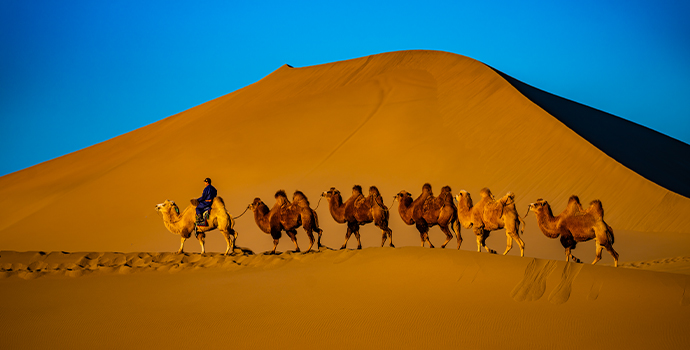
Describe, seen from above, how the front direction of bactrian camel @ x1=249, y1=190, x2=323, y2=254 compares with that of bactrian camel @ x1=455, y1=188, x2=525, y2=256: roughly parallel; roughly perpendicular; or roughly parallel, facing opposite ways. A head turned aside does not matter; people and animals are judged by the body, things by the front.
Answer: roughly parallel

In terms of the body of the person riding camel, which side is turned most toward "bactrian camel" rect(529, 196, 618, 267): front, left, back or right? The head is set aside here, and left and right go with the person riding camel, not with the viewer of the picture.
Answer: back

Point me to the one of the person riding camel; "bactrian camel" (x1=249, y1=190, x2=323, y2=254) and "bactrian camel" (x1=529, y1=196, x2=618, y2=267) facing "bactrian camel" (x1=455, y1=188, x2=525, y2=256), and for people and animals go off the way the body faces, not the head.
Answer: "bactrian camel" (x1=529, y1=196, x2=618, y2=267)

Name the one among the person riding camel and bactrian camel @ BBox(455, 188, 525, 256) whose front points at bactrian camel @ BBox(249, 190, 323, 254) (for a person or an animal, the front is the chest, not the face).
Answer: bactrian camel @ BBox(455, 188, 525, 256)

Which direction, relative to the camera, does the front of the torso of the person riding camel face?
to the viewer's left

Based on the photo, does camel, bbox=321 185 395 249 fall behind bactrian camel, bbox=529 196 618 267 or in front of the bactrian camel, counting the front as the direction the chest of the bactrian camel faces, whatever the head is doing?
in front

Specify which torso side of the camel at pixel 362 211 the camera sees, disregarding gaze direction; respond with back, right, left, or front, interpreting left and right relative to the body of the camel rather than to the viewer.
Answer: left

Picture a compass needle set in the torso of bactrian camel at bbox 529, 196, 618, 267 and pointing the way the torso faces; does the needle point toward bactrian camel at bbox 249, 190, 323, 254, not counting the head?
yes

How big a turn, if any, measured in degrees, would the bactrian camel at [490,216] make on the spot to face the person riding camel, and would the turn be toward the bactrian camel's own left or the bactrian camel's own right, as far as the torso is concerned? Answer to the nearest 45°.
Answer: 0° — it already faces them

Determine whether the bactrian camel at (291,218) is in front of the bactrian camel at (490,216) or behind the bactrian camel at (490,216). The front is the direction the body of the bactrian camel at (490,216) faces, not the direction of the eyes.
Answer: in front

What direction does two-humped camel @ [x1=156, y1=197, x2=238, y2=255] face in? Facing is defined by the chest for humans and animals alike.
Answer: to the viewer's left

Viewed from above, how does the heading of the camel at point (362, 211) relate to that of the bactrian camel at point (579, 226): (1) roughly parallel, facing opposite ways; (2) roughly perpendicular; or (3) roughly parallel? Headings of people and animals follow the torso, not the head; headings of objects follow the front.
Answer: roughly parallel

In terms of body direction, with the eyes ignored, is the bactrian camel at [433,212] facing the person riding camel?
yes

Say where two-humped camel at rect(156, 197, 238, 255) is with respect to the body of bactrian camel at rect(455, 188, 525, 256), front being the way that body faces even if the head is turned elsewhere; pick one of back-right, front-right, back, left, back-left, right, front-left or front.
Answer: front

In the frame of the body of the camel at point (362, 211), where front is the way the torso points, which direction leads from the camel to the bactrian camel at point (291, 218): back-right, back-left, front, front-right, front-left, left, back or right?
front

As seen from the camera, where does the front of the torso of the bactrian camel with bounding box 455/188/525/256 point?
to the viewer's left

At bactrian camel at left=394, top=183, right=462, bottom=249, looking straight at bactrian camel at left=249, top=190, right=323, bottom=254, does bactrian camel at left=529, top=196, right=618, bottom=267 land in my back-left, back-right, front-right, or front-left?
back-left

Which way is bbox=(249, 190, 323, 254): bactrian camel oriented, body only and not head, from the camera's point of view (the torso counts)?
to the viewer's left

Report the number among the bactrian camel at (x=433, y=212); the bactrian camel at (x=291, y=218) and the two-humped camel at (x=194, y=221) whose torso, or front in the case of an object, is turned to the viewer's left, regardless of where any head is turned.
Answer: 3

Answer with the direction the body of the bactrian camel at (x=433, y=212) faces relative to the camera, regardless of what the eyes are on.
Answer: to the viewer's left
